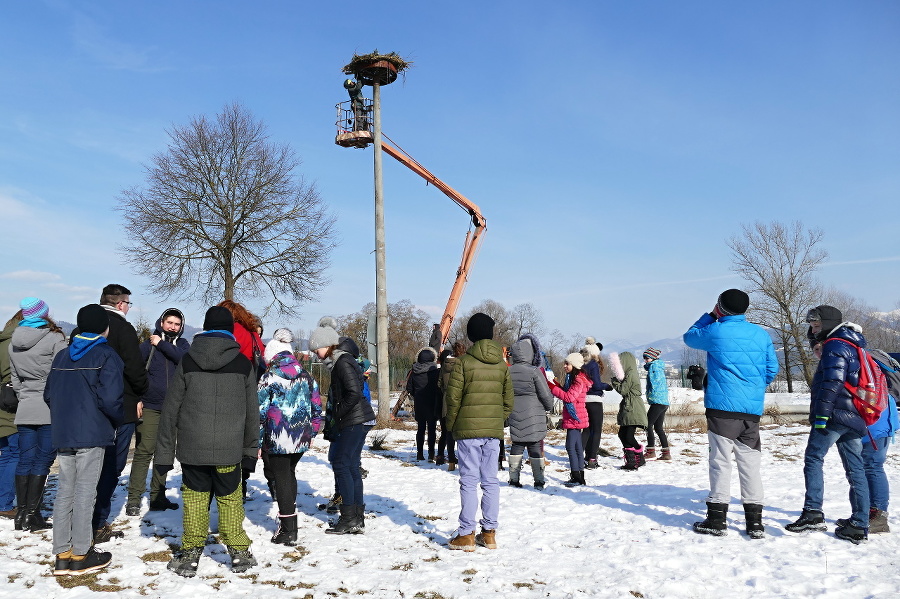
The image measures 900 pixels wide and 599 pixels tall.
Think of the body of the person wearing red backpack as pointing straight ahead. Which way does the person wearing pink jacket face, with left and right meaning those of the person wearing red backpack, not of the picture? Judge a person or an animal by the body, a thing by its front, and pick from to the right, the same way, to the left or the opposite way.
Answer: the same way

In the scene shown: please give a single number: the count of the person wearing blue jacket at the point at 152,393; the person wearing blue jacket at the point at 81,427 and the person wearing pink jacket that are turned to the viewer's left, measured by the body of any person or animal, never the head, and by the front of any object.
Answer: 1

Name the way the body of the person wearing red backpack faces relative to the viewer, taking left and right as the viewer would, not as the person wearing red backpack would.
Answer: facing to the left of the viewer

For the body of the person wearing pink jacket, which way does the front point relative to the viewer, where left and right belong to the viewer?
facing to the left of the viewer

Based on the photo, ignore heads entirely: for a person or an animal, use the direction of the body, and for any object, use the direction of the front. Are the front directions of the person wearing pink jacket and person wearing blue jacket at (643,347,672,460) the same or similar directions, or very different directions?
same or similar directions

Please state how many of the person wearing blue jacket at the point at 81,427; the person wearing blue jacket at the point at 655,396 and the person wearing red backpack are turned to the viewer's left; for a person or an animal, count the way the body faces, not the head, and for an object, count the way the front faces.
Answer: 2

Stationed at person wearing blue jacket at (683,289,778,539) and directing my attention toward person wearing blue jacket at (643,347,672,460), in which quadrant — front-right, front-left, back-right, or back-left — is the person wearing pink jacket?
front-left

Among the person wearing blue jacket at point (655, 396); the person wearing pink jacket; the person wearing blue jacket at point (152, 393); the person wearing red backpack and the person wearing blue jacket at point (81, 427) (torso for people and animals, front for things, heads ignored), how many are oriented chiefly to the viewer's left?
3

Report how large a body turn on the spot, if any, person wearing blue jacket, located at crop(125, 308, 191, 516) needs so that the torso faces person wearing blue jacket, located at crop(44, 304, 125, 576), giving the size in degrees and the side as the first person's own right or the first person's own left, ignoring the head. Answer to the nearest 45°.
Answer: approximately 45° to the first person's own right

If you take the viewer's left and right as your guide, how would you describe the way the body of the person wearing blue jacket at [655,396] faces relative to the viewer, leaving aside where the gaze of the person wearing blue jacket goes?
facing to the left of the viewer

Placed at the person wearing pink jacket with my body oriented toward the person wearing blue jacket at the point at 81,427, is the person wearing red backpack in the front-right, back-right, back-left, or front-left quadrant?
front-left

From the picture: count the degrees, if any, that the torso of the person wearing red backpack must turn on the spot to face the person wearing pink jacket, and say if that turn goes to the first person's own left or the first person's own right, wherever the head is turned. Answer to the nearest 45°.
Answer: approximately 45° to the first person's own right

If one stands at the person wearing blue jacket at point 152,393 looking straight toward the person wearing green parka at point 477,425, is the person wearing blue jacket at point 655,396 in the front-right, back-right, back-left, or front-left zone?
front-left

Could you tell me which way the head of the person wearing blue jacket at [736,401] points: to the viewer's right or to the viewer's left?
to the viewer's left

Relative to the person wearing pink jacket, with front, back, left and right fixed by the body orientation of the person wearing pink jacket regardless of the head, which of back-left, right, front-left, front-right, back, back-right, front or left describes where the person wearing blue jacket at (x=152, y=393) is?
front-left
